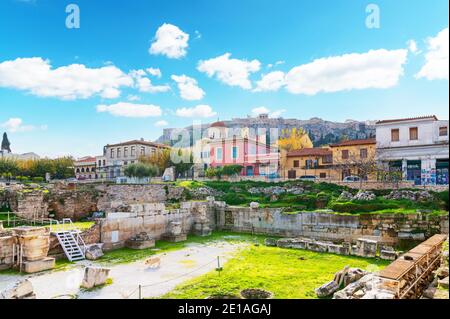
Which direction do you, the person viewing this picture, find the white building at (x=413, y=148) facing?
facing the viewer

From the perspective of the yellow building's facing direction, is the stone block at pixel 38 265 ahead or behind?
ahead

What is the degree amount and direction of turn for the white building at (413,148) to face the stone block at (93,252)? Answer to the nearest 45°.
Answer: approximately 45° to its right

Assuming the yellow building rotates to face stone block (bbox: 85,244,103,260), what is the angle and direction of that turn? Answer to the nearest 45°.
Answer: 0° — it already faces it

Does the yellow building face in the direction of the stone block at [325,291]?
yes

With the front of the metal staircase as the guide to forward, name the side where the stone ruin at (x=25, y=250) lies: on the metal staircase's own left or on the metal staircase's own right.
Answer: on the metal staircase's own right

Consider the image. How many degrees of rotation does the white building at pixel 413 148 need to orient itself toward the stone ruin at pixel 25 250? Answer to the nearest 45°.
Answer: approximately 45° to its right

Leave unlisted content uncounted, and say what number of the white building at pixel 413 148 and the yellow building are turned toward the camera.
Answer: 2

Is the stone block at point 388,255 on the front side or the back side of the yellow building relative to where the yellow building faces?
on the front side
